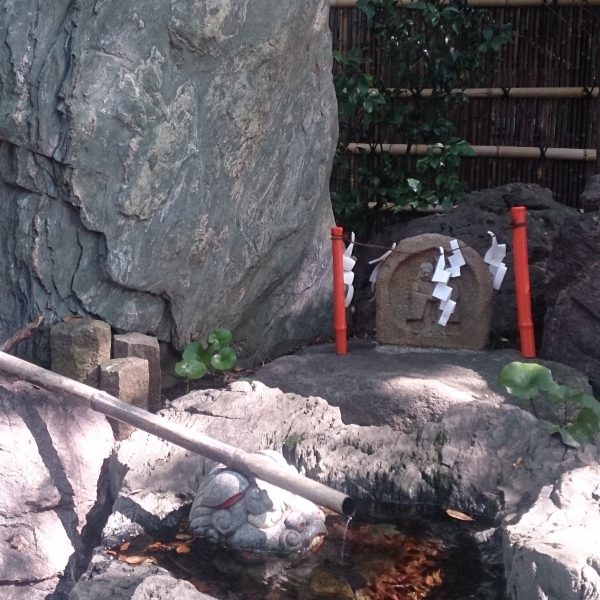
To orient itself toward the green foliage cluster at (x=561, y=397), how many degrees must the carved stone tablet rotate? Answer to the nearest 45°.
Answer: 0° — it already faces it

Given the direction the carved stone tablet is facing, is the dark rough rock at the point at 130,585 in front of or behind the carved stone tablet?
in front

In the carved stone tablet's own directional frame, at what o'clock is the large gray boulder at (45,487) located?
The large gray boulder is roughly at 1 o'clock from the carved stone tablet.

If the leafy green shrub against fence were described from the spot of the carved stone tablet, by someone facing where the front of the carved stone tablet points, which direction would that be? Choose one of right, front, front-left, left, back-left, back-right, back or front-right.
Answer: back

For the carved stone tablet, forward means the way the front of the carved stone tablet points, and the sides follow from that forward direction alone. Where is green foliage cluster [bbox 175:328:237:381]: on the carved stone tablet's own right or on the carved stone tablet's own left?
on the carved stone tablet's own right

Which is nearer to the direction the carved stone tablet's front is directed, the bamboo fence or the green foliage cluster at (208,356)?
the green foliage cluster

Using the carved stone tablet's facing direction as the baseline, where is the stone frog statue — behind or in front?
in front

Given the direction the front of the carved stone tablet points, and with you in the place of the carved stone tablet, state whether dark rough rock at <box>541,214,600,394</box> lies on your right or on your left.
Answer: on your left

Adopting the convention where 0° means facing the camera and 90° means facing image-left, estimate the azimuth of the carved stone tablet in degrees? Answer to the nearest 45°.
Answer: approximately 0°

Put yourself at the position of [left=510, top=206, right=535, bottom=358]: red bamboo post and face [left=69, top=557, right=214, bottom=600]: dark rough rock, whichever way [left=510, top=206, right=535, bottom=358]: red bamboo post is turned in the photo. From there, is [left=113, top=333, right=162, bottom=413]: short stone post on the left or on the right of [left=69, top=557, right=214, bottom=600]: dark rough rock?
right
